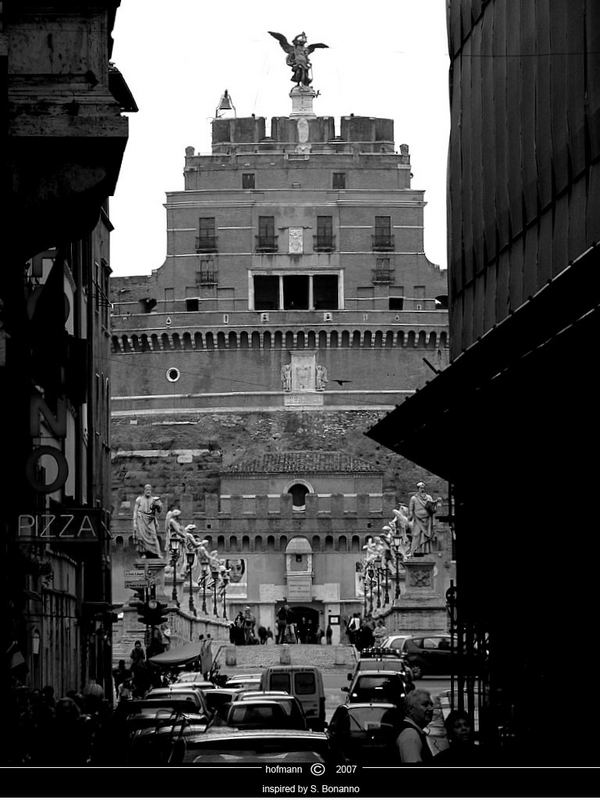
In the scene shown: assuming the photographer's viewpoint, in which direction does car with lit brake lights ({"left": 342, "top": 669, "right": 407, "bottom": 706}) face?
facing away from the viewer

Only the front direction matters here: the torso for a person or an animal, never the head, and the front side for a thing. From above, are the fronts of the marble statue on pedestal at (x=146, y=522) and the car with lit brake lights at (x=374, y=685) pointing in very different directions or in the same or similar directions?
very different directions

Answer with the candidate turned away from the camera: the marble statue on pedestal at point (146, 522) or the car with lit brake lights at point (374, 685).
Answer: the car with lit brake lights

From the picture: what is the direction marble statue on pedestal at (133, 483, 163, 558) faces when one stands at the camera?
facing the viewer

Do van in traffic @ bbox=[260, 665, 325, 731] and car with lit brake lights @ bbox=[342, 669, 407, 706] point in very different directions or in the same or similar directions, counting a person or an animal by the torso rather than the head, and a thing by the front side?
same or similar directions
